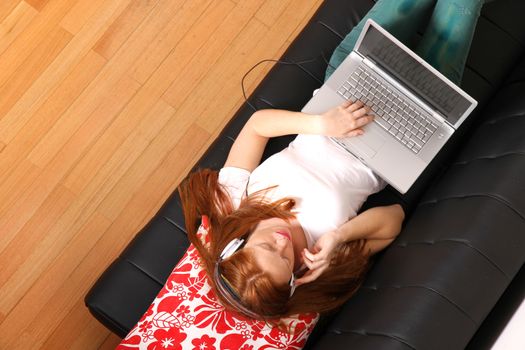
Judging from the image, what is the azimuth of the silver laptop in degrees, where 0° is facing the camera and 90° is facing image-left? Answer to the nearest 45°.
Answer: approximately 45°

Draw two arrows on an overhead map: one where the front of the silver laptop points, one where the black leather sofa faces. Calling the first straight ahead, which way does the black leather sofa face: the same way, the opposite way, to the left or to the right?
to the right

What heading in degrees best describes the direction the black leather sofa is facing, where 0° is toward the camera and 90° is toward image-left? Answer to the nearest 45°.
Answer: approximately 135°
